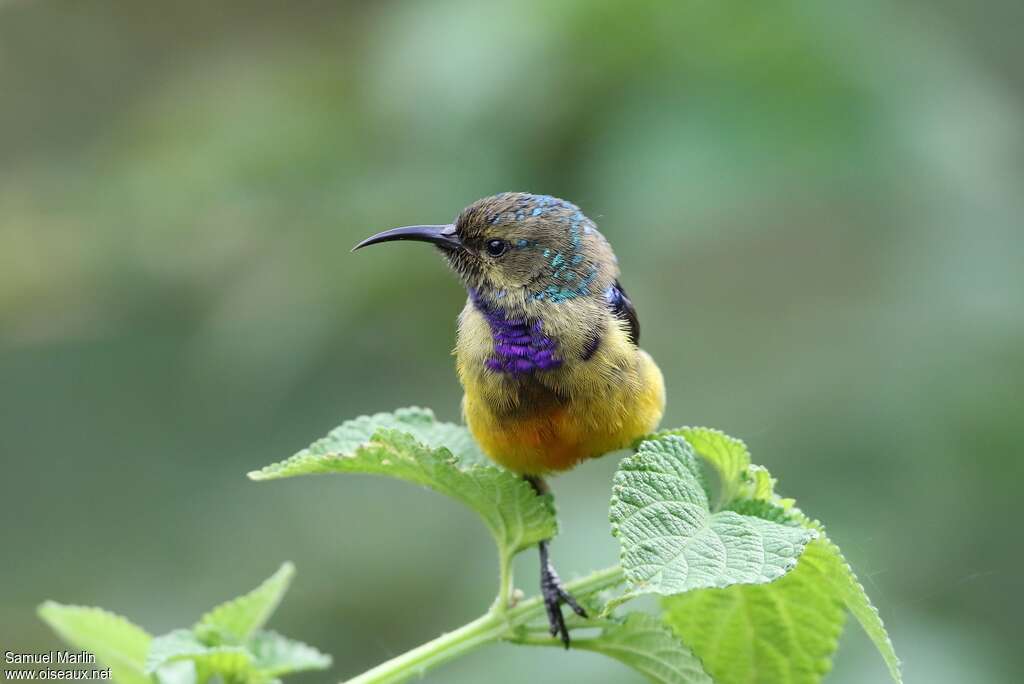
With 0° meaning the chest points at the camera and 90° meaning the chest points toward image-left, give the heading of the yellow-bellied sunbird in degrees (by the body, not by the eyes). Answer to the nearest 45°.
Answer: approximately 45°

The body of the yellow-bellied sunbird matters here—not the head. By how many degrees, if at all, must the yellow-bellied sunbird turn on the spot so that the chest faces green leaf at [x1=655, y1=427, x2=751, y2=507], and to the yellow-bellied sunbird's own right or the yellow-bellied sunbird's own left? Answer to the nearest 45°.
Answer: approximately 90° to the yellow-bellied sunbird's own left
